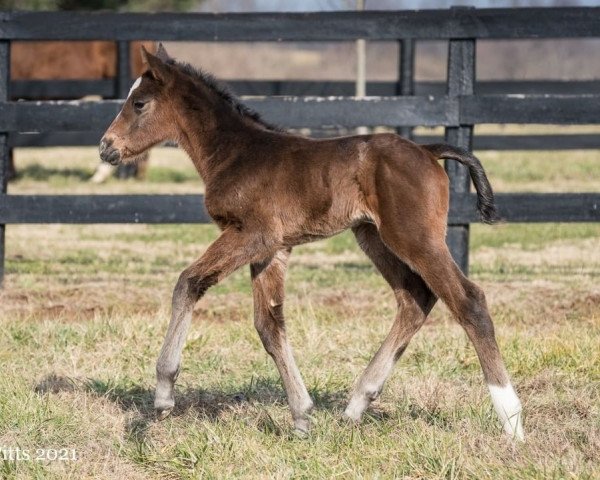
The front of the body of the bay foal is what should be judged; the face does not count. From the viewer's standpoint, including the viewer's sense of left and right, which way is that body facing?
facing to the left of the viewer

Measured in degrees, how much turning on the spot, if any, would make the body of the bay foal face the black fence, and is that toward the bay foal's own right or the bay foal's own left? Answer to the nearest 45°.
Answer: approximately 90° to the bay foal's own right
